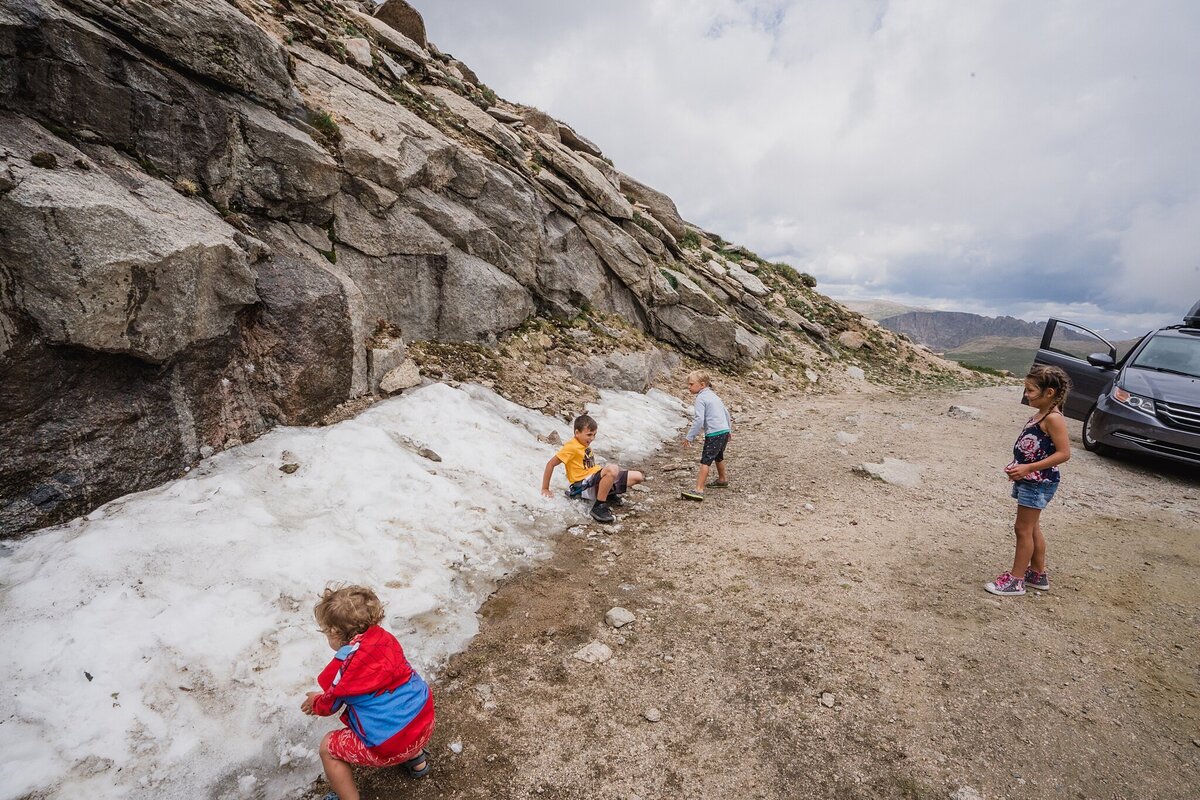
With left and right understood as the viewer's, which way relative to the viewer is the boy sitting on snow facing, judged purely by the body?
facing the viewer and to the right of the viewer

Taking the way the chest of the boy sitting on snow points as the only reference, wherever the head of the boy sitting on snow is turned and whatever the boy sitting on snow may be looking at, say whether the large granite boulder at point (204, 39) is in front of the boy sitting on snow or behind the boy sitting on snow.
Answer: behind

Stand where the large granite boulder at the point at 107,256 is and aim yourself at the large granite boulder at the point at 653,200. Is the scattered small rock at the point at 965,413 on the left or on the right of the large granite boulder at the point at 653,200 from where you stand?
right

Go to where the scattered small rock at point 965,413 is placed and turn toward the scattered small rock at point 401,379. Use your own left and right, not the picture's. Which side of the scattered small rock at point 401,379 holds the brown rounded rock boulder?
right

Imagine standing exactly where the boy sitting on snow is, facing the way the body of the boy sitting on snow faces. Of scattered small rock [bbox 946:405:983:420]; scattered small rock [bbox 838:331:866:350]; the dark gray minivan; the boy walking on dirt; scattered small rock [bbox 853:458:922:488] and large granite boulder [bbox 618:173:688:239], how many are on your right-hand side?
0

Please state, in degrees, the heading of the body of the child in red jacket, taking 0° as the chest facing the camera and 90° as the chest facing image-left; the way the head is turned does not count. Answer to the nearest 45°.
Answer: approximately 90°

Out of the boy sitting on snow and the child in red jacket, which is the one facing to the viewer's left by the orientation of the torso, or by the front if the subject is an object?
the child in red jacket

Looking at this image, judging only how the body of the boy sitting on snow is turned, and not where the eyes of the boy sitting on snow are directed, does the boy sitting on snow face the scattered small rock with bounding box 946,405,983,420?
no

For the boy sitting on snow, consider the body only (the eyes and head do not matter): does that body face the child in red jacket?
no

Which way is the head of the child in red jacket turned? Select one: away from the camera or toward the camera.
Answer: away from the camera

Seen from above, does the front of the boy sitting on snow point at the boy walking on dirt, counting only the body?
no

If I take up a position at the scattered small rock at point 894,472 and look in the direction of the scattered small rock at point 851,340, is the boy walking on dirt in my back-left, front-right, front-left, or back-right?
back-left

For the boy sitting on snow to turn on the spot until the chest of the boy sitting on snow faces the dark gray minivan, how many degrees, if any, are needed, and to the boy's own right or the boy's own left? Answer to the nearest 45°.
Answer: approximately 45° to the boy's own left
